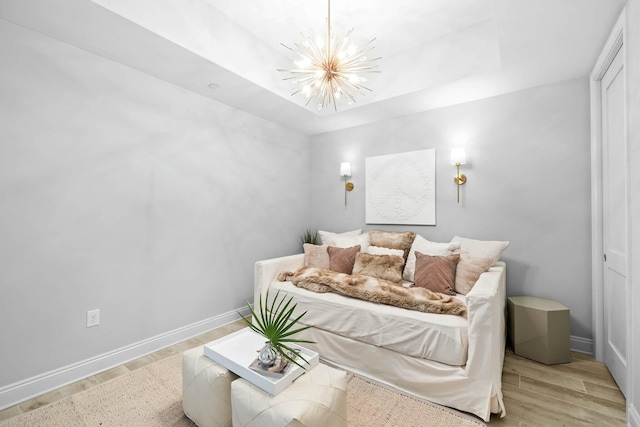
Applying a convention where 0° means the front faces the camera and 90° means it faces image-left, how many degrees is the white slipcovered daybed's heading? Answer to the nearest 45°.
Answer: approximately 45°

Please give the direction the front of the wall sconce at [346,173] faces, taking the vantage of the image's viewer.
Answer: facing the viewer and to the left of the viewer

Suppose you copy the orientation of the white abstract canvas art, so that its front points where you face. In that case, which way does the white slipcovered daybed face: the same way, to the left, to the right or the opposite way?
the same way

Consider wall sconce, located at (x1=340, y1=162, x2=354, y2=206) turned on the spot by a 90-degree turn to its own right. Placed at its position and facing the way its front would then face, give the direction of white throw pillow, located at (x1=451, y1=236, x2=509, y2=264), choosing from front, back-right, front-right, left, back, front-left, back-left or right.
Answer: back

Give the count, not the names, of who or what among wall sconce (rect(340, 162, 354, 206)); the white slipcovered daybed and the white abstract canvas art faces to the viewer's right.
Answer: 0

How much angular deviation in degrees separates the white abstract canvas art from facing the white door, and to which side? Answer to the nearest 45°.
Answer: approximately 90° to its left

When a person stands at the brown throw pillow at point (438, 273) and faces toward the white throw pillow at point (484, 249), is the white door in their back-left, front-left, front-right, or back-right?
front-right

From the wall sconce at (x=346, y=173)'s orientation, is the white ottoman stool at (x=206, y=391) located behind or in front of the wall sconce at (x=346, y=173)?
in front

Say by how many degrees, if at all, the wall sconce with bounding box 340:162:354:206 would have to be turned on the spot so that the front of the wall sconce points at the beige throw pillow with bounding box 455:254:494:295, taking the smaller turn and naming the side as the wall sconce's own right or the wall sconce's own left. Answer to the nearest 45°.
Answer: approximately 90° to the wall sconce's own left

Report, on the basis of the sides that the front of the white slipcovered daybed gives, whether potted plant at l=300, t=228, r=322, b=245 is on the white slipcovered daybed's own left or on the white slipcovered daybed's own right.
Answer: on the white slipcovered daybed's own right

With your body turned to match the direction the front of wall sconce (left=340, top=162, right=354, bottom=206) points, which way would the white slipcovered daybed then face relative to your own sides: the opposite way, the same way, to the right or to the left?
the same way

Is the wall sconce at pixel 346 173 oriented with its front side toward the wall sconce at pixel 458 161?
no

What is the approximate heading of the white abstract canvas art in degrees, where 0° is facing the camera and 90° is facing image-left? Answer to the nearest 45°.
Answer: approximately 45°

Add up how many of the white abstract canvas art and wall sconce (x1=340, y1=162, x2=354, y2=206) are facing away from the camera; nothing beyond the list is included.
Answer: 0

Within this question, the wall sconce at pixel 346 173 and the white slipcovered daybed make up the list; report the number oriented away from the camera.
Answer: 0

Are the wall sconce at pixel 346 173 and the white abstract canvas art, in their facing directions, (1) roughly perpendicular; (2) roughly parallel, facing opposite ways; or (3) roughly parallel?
roughly parallel
